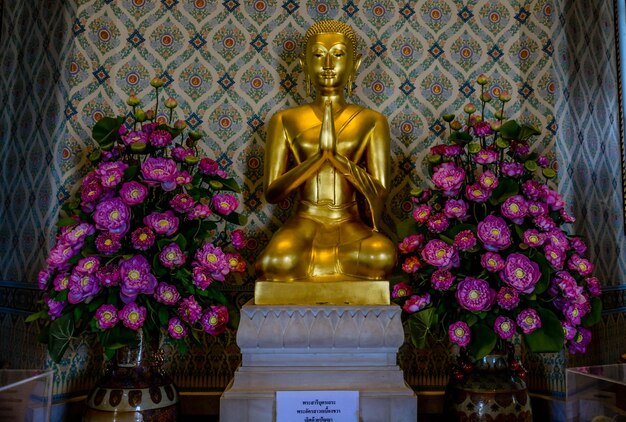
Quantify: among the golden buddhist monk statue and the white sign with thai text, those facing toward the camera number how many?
2

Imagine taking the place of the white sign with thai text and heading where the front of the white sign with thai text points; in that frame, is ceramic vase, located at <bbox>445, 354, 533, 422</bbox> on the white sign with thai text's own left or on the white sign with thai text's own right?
on the white sign with thai text's own left

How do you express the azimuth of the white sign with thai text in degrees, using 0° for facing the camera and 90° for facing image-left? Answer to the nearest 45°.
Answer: approximately 0°

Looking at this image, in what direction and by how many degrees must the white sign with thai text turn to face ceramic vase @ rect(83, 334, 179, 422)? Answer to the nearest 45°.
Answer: approximately 90° to its right
